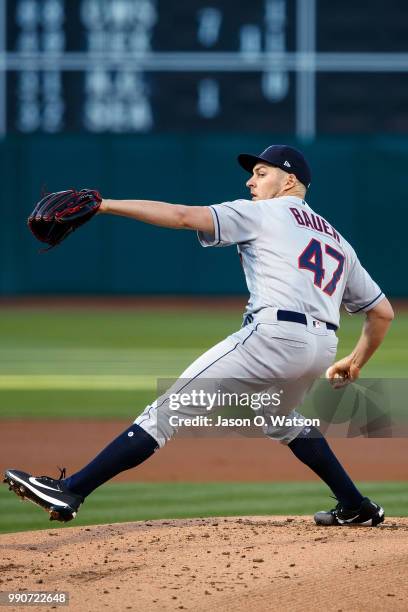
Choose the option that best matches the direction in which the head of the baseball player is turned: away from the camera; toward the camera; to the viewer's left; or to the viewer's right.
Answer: to the viewer's left

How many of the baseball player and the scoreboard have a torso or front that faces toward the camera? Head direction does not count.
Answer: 1

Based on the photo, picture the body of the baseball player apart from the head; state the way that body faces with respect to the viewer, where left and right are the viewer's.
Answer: facing away from the viewer and to the left of the viewer

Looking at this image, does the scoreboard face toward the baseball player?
yes

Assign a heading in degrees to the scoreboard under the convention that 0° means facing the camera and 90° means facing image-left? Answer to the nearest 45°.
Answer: approximately 0°

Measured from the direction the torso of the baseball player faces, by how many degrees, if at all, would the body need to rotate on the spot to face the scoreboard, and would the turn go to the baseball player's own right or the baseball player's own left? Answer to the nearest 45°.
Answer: approximately 45° to the baseball player's own right
